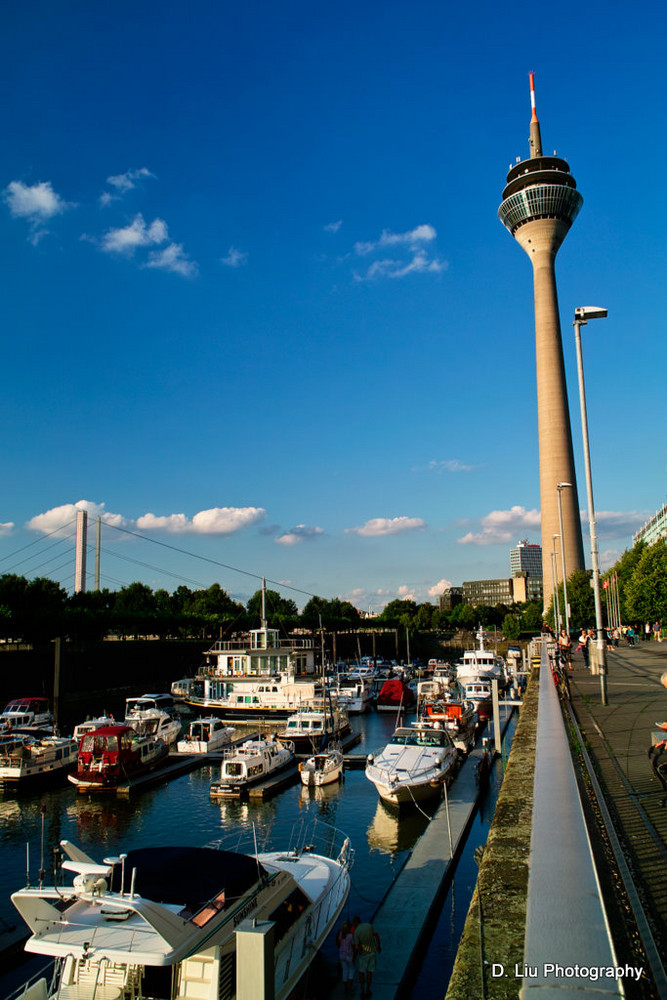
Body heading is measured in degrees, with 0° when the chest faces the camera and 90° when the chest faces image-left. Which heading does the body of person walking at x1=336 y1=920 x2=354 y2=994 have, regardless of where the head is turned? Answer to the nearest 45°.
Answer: approximately 180°

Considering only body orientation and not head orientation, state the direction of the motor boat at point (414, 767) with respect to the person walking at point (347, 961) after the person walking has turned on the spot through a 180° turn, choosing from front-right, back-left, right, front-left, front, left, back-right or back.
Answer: back
